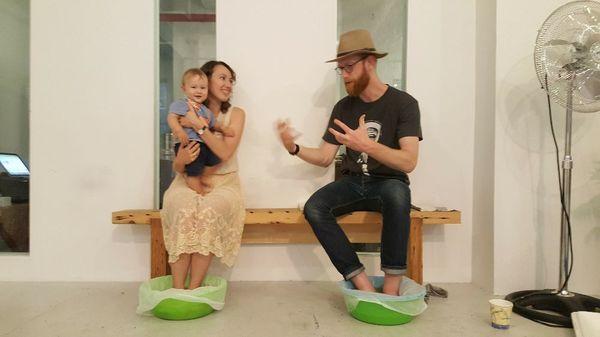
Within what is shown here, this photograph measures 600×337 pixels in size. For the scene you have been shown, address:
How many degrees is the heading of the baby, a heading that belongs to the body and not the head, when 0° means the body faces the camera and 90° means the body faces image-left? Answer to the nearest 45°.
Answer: approximately 315°

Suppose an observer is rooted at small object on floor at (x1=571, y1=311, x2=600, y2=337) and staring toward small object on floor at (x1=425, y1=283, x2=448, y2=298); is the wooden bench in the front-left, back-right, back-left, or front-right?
front-left

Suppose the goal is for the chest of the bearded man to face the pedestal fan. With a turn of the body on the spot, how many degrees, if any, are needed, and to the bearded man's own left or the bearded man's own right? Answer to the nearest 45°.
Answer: approximately 135° to the bearded man's own left

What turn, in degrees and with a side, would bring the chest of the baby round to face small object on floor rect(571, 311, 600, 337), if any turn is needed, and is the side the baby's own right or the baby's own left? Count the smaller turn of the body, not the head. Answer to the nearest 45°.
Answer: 0° — they already face it

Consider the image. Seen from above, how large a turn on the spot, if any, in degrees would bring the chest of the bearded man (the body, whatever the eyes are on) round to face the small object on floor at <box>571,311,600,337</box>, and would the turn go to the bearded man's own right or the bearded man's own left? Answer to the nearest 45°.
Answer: approximately 90° to the bearded man's own left

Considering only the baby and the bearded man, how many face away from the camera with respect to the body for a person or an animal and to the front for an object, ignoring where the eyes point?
0

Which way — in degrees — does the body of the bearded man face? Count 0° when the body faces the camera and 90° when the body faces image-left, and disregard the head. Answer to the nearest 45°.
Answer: approximately 45°
